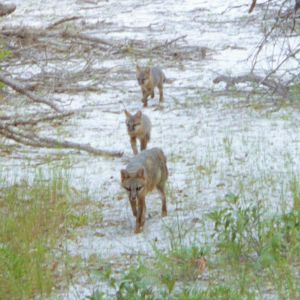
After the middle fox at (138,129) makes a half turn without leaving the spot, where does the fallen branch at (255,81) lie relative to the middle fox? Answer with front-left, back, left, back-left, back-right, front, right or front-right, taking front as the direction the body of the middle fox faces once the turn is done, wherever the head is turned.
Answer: front

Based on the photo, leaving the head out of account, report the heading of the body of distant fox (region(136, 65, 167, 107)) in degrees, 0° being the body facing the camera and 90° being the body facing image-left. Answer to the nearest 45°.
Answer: approximately 45°

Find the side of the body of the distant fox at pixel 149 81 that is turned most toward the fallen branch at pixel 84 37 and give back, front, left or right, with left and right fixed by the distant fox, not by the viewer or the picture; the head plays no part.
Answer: right

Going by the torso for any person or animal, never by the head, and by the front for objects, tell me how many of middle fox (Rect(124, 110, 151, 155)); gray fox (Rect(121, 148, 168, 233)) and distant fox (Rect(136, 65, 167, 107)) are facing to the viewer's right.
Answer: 0

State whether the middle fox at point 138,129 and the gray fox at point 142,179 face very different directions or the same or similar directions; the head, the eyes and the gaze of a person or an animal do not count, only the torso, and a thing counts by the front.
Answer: same or similar directions

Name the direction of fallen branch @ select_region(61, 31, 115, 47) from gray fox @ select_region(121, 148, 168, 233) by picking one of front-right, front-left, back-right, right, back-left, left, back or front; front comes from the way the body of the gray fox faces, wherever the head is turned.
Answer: back-right

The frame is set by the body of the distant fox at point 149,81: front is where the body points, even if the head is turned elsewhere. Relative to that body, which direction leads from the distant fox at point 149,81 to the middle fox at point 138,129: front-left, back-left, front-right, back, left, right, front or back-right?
front-left

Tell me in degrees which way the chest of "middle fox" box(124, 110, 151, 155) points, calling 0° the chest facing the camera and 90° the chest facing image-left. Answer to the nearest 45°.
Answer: approximately 45°

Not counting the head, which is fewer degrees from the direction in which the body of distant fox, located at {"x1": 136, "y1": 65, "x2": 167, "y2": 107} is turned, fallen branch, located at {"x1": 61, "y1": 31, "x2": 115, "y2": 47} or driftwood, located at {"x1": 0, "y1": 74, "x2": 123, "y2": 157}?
the driftwood

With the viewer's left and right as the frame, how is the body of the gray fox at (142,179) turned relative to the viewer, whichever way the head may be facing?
facing the viewer and to the left of the viewer

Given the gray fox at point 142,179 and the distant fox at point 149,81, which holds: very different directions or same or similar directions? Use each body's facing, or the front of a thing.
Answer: same or similar directions

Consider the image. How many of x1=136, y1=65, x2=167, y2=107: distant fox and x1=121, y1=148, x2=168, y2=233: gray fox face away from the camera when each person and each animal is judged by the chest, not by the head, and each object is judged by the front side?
0

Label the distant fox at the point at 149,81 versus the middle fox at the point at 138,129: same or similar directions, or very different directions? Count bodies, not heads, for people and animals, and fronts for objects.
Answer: same or similar directions
